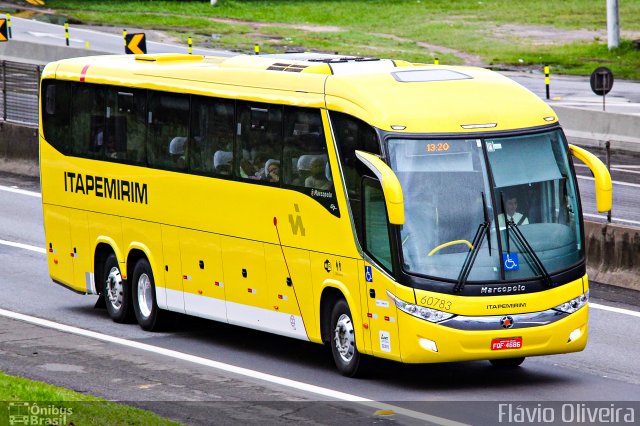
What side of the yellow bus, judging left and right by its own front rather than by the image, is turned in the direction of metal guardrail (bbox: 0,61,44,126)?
back

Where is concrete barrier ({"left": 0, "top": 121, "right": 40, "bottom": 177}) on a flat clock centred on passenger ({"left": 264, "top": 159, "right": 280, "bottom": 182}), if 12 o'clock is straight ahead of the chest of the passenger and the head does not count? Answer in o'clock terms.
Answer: The concrete barrier is roughly at 7 o'clock from the passenger.

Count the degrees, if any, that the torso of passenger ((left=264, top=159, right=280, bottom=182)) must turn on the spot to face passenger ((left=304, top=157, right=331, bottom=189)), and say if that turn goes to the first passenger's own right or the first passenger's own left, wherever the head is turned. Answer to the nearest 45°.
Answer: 0° — they already face them

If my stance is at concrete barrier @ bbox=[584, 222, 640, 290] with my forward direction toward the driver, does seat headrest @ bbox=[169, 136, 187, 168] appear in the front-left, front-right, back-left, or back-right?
front-right

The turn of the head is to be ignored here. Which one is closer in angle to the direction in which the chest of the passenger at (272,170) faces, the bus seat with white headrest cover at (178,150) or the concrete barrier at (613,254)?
the concrete barrier

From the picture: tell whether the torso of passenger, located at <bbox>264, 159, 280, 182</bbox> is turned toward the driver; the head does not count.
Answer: yes

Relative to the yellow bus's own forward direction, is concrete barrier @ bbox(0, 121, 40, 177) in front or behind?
behind

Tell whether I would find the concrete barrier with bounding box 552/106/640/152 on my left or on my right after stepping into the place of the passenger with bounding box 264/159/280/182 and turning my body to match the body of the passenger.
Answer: on my left

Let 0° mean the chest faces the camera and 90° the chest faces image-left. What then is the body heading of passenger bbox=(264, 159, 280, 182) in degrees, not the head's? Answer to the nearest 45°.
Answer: approximately 315°

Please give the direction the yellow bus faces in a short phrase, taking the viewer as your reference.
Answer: facing the viewer and to the right of the viewer
